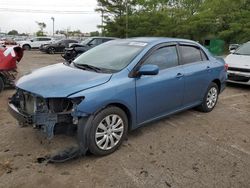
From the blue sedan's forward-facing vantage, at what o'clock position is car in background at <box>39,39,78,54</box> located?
The car in background is roughly at 4 o'clock from the blue sedan.

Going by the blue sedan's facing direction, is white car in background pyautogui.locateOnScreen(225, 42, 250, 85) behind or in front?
behind

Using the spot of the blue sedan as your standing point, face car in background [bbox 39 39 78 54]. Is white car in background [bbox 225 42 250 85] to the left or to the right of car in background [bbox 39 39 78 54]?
right

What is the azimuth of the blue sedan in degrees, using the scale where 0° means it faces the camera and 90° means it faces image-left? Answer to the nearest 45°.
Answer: approximately 45°
